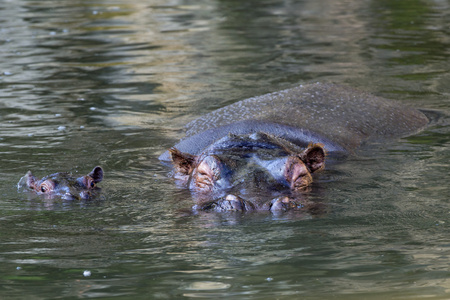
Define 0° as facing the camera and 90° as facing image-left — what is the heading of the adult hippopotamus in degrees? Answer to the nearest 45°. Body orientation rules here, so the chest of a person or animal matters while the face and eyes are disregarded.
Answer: approximately 45°
